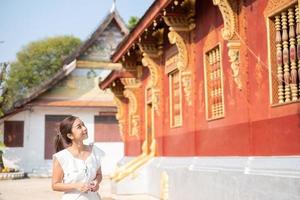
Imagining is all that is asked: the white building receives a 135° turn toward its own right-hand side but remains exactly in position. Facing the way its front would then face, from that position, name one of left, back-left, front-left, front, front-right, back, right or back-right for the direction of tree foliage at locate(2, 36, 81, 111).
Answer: front-right

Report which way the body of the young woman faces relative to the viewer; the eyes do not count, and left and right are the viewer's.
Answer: facing the viewer and to the right of the viewer

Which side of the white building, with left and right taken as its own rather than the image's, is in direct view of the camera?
front

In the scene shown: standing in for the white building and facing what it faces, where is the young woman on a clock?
The young woman is roughly at 12 o'clock from the white building.

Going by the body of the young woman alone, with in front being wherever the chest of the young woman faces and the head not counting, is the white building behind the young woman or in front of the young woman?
behind

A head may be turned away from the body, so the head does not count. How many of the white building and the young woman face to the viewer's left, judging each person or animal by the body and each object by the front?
0

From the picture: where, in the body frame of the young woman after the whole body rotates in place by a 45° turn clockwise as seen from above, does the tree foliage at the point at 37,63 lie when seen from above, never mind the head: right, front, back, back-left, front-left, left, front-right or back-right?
back
